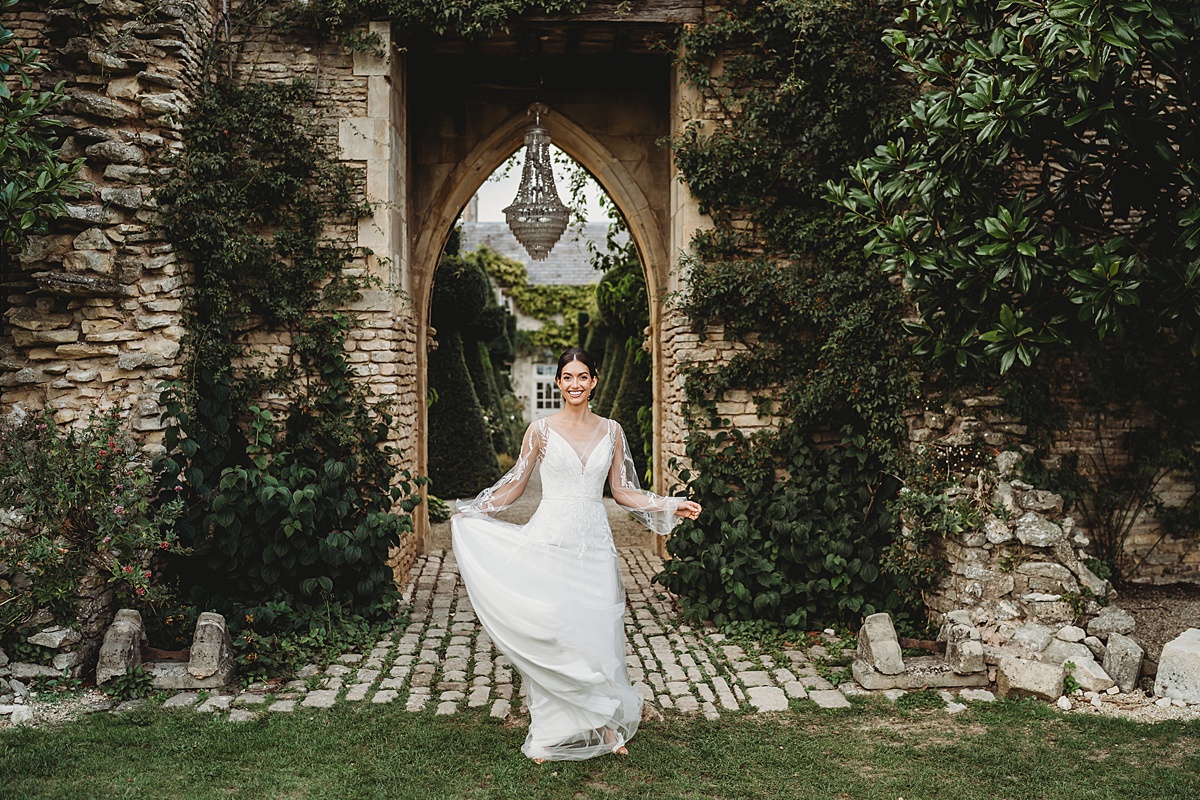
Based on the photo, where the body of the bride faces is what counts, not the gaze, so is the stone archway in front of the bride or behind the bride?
behind

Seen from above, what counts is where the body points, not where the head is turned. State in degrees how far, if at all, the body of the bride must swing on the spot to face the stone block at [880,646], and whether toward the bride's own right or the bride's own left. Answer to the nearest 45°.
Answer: approximately 135° to the bride's own left

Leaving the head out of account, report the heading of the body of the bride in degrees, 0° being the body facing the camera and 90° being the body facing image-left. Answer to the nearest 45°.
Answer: approximately 0°

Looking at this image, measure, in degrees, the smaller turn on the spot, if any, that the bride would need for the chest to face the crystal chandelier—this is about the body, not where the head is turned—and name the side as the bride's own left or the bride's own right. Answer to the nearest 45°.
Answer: approximately 180°

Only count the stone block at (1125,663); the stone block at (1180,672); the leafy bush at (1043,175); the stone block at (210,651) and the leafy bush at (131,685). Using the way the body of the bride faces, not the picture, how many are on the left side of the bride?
3

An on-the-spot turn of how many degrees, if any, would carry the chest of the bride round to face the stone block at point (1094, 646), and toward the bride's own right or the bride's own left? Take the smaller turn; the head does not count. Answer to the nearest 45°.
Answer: approximately 90° to the bride's own left

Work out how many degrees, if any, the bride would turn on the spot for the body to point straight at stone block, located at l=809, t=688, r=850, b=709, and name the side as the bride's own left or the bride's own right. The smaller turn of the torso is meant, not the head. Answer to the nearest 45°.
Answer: approximately 135° to the bride's own left

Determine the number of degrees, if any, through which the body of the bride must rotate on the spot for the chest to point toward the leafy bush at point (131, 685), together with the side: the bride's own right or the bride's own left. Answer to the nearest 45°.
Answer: approximately 90° to the bride's own right

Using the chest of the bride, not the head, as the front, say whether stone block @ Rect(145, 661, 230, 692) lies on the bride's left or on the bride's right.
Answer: on the bride's right

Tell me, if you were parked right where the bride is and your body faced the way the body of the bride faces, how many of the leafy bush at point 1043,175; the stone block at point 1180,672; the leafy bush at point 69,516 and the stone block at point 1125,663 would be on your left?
3

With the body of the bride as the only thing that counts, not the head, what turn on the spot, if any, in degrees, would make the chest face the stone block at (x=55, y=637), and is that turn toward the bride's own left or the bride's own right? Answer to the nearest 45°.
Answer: approximately 90° to the bride's own right
